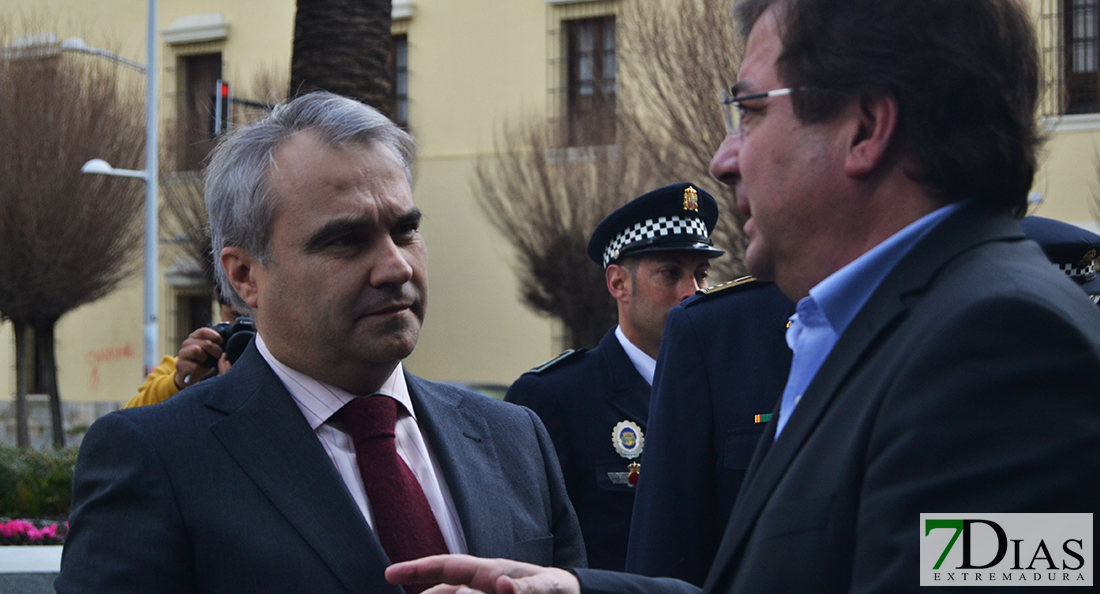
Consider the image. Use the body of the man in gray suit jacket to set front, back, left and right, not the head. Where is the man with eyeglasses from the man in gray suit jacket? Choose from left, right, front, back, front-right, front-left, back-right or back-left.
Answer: front

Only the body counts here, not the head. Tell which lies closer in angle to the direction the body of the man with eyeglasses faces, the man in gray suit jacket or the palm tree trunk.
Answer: the man in gray suit jacket

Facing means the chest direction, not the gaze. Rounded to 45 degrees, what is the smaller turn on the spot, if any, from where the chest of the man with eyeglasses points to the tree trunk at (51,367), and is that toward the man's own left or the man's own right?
approximately 45° to the man's own right

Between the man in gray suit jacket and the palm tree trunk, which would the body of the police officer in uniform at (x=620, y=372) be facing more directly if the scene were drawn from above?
the man in gray suit jacket

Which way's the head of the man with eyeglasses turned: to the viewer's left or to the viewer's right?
to the viewer's left

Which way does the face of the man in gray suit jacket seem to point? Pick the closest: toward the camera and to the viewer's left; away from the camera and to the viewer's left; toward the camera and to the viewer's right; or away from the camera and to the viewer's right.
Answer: toward the camera and to the viewer's right

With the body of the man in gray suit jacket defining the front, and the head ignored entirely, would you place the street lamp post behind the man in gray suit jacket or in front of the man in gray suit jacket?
behind

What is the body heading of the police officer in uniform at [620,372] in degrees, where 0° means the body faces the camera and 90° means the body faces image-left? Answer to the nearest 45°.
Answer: approximately 315°

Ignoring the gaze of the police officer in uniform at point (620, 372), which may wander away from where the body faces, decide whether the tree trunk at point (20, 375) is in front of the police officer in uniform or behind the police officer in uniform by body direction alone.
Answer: behind

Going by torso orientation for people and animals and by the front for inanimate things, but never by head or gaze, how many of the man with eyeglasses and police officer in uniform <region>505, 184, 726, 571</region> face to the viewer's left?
1

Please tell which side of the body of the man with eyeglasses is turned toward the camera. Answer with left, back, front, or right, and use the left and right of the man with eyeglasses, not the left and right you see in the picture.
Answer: left

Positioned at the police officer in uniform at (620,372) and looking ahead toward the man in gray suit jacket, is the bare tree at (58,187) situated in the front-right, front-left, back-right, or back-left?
back-right
